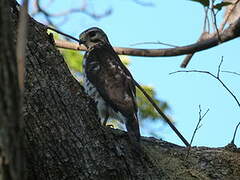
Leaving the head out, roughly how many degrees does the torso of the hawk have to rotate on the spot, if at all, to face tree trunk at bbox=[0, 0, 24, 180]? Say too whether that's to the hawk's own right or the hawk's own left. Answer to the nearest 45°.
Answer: approximately 90° to the hawk's own left

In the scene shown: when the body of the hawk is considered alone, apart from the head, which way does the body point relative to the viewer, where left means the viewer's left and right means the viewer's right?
facing to the left of the viewer
